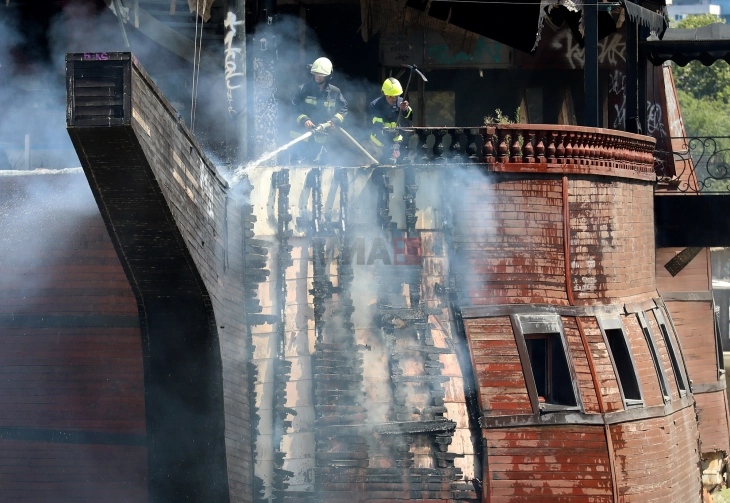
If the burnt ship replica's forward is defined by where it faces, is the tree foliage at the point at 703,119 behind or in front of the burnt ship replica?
behind

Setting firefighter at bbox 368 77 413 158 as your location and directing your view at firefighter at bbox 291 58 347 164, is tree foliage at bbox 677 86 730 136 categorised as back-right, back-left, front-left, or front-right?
back-right

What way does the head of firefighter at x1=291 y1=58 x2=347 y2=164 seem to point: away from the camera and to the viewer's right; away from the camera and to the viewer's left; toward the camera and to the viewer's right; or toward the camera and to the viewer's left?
toward the camera and to the viewer's left

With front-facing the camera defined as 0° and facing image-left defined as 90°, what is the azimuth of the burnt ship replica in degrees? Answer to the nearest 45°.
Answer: approximately 45°

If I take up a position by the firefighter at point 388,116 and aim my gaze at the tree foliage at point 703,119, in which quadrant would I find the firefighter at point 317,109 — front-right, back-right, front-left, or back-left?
back-left
